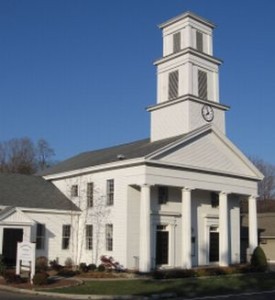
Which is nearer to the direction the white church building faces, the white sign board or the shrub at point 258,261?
the shrub

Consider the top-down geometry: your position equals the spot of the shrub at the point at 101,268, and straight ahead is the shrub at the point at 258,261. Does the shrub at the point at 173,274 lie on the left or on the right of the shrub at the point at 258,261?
right

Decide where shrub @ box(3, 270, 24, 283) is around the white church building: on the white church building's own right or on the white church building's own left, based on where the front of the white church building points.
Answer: on the white church building's own right

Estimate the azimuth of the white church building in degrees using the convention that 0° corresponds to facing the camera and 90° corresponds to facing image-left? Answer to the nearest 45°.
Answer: approximately 315°

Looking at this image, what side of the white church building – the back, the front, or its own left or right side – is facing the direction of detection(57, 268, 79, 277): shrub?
right

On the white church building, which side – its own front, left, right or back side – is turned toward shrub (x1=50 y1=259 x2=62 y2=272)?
right
